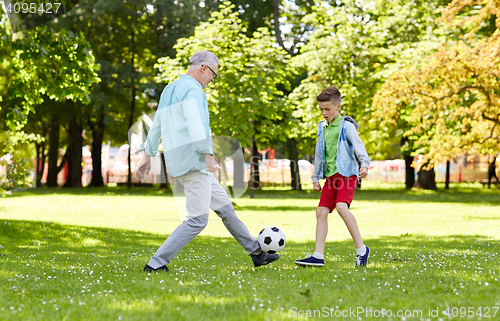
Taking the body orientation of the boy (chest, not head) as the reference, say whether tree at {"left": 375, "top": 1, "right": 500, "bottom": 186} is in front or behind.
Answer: behind

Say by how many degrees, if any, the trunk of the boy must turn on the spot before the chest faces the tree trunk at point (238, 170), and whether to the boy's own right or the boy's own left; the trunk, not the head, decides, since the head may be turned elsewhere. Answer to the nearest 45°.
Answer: approximately 135° to the boy's own right

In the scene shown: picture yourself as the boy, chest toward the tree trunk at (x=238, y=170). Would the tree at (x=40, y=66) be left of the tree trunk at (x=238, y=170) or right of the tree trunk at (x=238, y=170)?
left

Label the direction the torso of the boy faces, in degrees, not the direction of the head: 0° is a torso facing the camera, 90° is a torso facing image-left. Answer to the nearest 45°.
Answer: approximately 45°

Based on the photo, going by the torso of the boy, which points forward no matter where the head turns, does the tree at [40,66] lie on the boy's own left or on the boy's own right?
on the boy's own right

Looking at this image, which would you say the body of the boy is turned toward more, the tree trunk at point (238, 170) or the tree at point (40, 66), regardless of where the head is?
the tree
